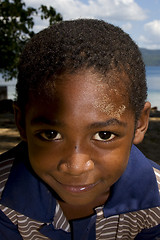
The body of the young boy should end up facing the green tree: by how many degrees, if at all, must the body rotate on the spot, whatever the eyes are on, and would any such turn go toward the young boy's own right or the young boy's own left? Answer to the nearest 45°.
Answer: approximately 180°

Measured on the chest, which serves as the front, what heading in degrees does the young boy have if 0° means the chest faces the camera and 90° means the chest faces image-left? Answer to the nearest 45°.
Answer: approximately 0°
